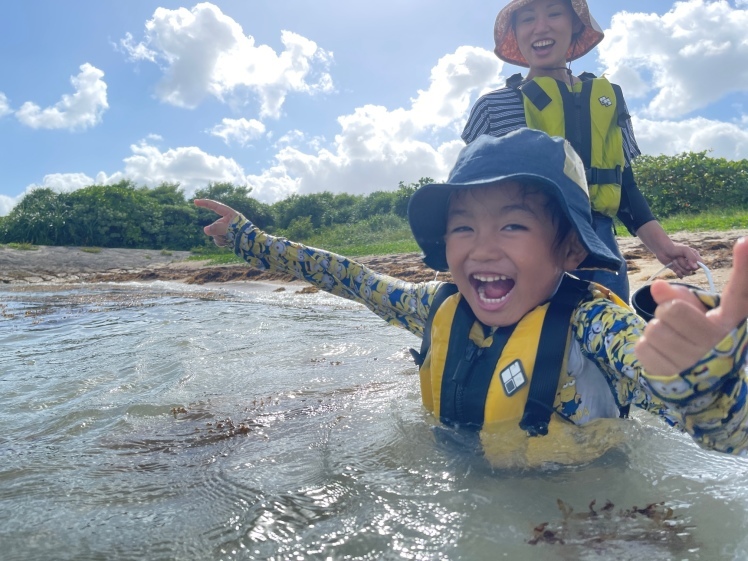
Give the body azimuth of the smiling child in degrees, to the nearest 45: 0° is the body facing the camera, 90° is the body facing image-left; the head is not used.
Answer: approximately 45°
